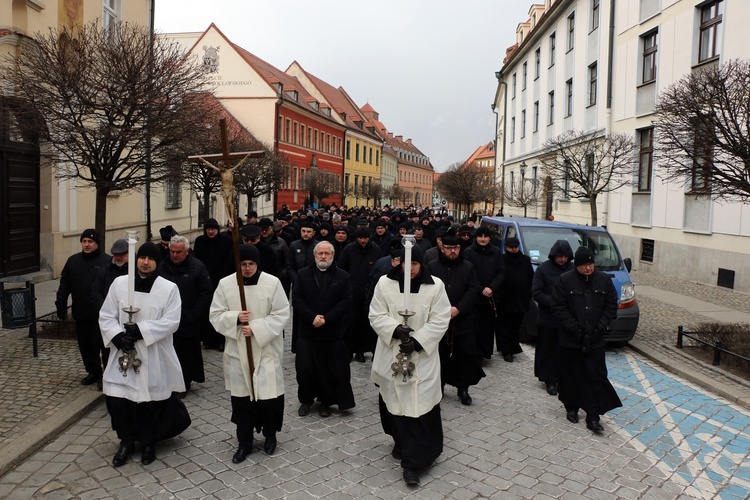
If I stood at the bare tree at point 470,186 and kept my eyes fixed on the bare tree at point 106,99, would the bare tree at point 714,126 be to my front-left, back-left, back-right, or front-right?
front-left

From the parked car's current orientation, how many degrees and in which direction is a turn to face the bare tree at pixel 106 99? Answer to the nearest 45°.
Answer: approximately 90° to its right

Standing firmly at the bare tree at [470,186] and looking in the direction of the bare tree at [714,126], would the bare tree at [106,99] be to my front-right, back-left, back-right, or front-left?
front-right

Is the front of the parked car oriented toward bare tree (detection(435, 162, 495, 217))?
no

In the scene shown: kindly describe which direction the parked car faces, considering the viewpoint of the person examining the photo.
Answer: facing the viewer and to the right of the viewer
